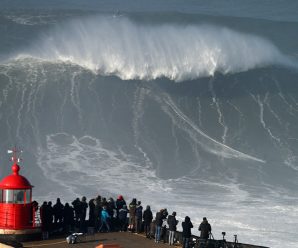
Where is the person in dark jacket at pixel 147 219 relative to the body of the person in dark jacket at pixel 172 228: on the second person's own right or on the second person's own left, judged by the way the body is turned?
on the second person's own left

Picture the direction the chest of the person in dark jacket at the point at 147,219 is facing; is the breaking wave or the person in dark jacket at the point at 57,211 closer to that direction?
the breaking wave

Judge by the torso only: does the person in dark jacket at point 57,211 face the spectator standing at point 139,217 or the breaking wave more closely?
the breaking wave

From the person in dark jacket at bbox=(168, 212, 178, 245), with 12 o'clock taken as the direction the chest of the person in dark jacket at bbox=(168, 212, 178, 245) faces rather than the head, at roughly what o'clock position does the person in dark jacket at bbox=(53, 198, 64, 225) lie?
the person in dark jacket at bbox=(53, 198, 64, 225) is roughly at 8 o'clock from the person in dark jacket at bbox=(168, 212, 178, 245).

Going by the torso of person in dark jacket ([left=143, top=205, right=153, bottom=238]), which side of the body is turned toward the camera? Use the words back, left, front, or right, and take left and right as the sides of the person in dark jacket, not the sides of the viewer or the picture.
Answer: back

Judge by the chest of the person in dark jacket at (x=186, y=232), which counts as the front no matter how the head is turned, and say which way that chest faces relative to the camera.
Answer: away from the camera

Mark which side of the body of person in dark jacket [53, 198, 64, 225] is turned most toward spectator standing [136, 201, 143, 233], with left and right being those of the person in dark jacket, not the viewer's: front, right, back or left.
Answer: right

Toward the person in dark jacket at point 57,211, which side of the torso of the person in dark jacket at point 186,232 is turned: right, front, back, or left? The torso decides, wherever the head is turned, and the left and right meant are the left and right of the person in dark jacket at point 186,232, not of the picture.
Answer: left

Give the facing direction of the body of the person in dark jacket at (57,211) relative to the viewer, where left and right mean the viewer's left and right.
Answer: facing away from the viewer

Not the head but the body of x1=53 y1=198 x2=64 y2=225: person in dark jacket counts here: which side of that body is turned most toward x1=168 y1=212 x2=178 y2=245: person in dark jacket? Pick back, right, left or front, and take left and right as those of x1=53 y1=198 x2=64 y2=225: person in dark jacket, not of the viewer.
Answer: right

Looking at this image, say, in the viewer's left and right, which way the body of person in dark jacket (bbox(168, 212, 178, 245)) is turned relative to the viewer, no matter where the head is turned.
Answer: facing away from the viewer and to the right of the viewer

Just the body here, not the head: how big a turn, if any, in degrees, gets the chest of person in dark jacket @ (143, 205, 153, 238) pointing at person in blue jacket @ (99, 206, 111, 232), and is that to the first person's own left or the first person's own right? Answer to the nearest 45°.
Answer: approximately 90° to the first person's own left

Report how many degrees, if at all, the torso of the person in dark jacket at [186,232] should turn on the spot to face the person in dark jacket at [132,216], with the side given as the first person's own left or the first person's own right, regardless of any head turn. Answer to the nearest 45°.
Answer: approximately 45° to the first person's own left

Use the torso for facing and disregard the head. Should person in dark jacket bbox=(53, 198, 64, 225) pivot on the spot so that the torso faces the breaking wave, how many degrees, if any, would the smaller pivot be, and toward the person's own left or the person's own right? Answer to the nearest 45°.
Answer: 0° — they already face it
